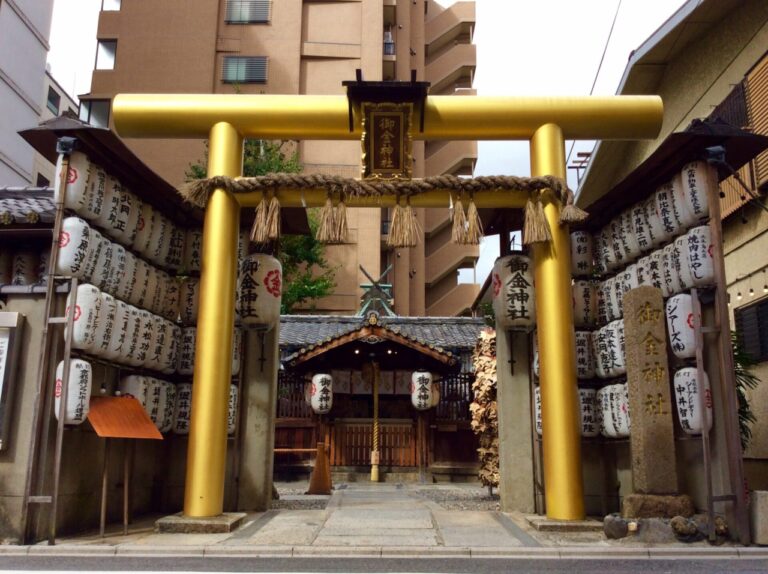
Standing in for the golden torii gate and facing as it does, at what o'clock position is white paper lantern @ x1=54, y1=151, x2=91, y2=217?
The white paper lantern is roughly at 2 o'clock from the golden torii gate.

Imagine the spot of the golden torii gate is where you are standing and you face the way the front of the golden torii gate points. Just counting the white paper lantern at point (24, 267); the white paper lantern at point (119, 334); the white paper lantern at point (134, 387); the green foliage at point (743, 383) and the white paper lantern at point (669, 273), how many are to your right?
3

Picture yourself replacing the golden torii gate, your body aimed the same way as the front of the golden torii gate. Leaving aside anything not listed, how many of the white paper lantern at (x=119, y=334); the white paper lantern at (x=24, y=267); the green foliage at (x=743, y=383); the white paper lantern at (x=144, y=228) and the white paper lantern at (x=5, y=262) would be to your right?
4

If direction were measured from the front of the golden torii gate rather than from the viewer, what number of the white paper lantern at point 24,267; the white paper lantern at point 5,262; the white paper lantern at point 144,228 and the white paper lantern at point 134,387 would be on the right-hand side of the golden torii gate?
4

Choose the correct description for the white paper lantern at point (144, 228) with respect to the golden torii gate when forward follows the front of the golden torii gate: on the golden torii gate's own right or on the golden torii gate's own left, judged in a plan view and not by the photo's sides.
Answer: on the golden torii gate's own right

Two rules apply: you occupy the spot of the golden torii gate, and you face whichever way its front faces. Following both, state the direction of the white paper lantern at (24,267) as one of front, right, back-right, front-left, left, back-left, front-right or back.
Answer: right

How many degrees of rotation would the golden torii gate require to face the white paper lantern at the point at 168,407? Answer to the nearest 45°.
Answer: approximately 135° to its right

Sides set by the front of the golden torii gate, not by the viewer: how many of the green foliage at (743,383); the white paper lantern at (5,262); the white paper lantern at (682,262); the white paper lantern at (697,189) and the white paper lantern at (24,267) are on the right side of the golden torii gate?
2

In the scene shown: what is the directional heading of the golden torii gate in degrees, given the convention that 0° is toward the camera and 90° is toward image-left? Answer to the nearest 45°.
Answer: approximately 0°

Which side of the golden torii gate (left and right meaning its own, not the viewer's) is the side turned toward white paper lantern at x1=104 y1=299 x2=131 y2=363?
right

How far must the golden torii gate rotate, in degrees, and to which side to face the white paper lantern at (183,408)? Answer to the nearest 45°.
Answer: approximately 135° to its right

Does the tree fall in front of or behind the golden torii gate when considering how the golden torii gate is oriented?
behind
